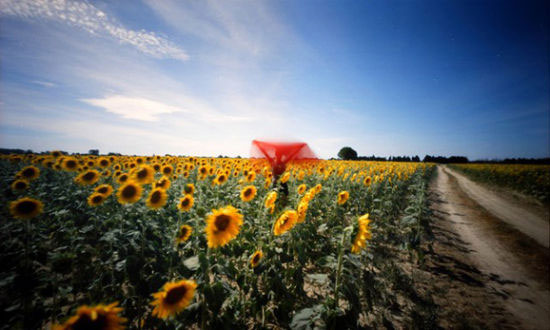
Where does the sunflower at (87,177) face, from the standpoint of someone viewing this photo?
facing the viewer

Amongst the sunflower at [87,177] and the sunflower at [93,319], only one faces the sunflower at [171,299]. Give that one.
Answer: the sunflower at [87,177]

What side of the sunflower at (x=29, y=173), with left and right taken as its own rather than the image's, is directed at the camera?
front

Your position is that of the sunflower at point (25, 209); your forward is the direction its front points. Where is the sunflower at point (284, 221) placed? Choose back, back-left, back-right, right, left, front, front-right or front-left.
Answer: front-left

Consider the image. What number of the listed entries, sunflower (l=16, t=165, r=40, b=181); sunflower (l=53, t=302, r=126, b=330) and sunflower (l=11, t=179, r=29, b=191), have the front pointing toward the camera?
3

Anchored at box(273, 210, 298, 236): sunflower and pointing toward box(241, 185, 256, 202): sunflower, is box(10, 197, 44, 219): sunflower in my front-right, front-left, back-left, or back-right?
front-left

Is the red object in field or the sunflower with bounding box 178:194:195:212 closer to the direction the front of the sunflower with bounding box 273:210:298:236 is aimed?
the sunflower

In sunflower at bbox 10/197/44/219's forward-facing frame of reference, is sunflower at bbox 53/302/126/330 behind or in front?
in front

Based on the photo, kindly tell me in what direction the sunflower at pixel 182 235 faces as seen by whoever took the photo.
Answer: facing the viewer and to the left of the viewer

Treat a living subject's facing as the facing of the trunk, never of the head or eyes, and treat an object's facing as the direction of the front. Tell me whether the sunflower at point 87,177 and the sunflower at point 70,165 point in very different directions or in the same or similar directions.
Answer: same or similar directions

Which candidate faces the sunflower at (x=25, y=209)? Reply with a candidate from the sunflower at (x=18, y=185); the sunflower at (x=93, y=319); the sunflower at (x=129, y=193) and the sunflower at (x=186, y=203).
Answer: the sunflower at (x=18, y=185)
